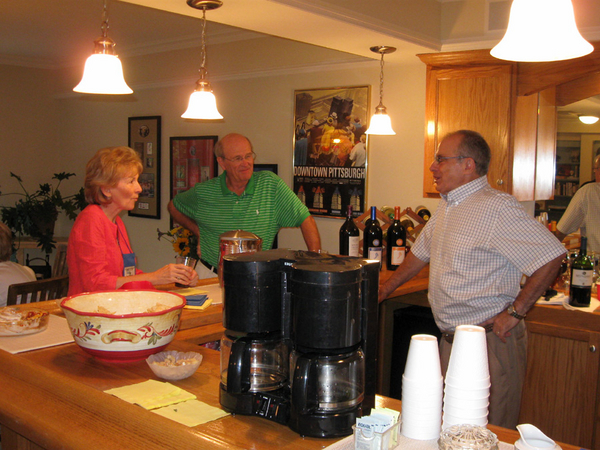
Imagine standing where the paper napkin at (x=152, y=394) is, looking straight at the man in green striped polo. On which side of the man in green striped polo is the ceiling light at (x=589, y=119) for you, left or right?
right

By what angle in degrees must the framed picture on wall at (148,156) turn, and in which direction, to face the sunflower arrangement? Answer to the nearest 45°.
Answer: approximately 45° to its left

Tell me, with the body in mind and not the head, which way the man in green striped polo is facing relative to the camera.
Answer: toward the camera

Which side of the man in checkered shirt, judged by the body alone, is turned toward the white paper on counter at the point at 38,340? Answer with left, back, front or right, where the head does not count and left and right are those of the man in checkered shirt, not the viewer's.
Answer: front

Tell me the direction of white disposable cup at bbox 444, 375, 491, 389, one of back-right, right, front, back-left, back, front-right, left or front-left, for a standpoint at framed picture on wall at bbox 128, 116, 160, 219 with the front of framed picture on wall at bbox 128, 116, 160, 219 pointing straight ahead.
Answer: front-left

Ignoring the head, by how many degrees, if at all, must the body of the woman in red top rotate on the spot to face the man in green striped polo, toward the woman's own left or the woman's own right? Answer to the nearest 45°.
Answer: approximately 45° to the woman's own left

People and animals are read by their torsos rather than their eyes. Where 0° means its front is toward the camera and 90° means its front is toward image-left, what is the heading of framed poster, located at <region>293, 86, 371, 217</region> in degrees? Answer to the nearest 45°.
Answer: approximately 45°

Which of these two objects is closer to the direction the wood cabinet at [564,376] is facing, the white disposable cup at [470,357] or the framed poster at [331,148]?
the white disposable cup

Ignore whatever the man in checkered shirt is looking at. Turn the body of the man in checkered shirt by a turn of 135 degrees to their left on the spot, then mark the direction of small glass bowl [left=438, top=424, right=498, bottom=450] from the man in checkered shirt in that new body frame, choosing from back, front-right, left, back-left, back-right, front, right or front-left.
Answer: right

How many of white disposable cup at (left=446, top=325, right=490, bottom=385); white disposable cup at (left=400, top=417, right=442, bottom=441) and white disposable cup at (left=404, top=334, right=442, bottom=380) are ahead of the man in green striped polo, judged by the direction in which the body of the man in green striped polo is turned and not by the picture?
3

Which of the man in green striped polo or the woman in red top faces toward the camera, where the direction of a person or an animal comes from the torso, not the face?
the man in green striped polo

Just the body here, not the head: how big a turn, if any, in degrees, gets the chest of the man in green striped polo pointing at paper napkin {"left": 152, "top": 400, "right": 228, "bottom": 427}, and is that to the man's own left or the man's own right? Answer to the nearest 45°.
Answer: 0° — they already face it

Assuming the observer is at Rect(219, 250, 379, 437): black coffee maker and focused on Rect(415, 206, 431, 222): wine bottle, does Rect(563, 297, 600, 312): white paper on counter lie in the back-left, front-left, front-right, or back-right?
front-right

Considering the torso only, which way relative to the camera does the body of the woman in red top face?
to the viewer's right

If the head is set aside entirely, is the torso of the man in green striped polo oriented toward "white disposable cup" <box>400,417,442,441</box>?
yes

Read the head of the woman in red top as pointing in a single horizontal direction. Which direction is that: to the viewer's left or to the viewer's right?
to the viewer's right

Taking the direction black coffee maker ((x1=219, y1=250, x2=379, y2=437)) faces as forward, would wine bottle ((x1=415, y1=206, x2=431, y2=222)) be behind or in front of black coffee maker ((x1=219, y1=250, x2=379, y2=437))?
behind

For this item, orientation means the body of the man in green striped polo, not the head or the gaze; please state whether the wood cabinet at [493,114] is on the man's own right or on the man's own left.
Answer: on the man's own left

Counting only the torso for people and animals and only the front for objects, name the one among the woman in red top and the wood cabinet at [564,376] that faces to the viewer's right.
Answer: the woman in red top
